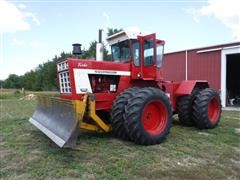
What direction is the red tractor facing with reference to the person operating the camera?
facing the viewer and to the left of the viewer

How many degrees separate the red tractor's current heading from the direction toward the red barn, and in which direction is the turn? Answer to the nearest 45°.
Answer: approximately 180°
